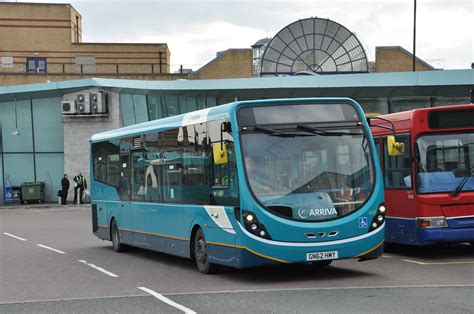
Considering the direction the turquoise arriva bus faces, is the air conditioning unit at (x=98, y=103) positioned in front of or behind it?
behind

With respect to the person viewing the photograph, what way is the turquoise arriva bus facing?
facing the viewer and to the right of the viewer

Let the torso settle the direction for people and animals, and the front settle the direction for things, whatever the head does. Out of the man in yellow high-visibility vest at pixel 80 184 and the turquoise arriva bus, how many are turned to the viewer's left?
0

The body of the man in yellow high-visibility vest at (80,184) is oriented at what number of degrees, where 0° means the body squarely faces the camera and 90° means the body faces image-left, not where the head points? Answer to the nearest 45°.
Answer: approximately 0°

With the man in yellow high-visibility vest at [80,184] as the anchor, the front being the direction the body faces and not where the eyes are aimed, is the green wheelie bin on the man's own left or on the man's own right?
on the man's own right
